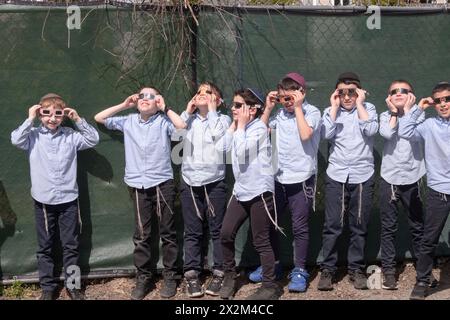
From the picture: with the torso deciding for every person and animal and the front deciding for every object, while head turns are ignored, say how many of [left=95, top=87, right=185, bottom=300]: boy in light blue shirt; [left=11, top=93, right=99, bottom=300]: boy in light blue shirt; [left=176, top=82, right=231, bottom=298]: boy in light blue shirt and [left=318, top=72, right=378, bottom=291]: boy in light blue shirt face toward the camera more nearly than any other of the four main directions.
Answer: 4

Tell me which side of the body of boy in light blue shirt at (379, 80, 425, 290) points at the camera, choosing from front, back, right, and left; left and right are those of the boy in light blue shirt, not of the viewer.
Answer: front

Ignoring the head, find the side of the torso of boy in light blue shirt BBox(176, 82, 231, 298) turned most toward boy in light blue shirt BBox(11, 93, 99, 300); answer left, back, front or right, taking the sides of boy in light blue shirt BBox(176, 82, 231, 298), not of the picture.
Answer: right

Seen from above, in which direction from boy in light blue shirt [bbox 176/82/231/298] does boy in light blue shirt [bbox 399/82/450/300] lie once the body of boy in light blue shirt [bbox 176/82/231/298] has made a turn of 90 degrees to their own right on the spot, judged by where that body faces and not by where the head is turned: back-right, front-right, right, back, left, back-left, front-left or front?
back

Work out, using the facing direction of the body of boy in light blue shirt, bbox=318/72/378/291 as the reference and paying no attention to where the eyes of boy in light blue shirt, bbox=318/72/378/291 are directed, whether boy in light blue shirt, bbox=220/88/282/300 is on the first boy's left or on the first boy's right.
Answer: on the first boy's right

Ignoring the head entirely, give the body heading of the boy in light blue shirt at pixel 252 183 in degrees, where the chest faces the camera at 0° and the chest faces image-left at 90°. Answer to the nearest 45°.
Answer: approximately 45°

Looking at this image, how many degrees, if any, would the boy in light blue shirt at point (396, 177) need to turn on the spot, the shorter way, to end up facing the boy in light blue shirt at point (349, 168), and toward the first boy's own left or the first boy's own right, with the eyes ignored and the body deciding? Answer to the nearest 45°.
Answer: approximately 90° to the first boy's own right

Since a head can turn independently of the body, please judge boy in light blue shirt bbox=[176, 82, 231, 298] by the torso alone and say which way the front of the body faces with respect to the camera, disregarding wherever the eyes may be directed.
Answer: toward the camera

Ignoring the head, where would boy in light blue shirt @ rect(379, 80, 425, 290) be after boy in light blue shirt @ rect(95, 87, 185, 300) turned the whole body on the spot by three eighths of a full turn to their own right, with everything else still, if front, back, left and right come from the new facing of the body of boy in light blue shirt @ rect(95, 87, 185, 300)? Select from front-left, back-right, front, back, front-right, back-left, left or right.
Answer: back-right

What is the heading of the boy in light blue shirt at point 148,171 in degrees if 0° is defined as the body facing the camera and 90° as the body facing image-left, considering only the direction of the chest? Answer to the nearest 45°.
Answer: approximately 0°

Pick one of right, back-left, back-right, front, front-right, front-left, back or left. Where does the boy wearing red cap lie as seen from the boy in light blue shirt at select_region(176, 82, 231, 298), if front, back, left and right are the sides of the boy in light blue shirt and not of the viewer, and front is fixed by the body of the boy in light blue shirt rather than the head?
left
